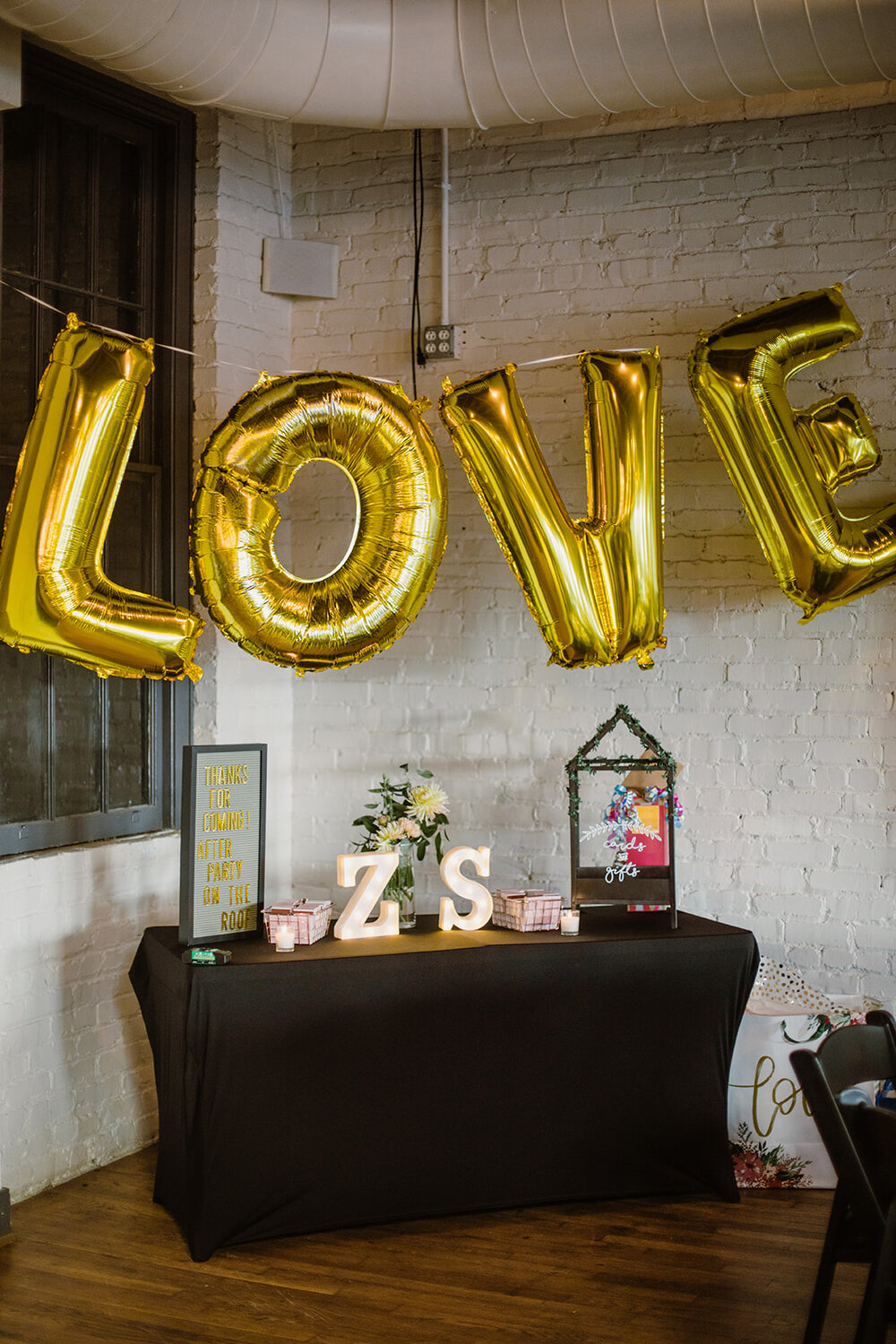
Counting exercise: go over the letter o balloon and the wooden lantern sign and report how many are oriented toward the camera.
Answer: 2

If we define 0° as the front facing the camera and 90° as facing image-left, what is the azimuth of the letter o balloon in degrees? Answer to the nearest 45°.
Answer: approximately 0°
